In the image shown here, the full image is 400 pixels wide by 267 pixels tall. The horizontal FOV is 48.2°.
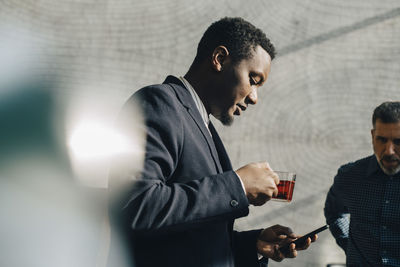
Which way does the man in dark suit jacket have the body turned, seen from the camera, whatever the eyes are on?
to the viewer's right

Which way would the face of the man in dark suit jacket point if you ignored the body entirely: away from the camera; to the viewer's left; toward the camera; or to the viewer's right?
to the viewer's right
